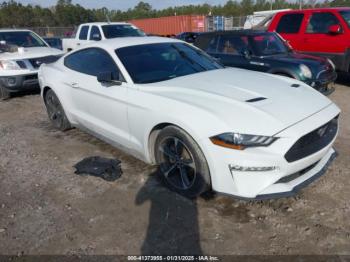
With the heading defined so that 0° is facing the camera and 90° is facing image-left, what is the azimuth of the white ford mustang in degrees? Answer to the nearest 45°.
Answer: approximately 315°

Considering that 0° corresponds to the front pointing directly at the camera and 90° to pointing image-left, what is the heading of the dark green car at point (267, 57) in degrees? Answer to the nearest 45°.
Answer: approximately 315°

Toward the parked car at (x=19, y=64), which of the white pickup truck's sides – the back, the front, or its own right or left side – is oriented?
right

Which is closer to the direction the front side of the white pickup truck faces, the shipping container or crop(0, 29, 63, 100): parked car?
the parked car

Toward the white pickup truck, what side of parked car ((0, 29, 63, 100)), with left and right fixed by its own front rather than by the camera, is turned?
left

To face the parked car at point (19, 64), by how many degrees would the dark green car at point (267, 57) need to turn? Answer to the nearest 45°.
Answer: approximately 135° to its right

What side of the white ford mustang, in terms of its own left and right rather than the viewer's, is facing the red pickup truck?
left

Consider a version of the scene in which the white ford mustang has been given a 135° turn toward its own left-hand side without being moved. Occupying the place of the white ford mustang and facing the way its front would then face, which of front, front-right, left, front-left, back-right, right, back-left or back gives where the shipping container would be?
front
